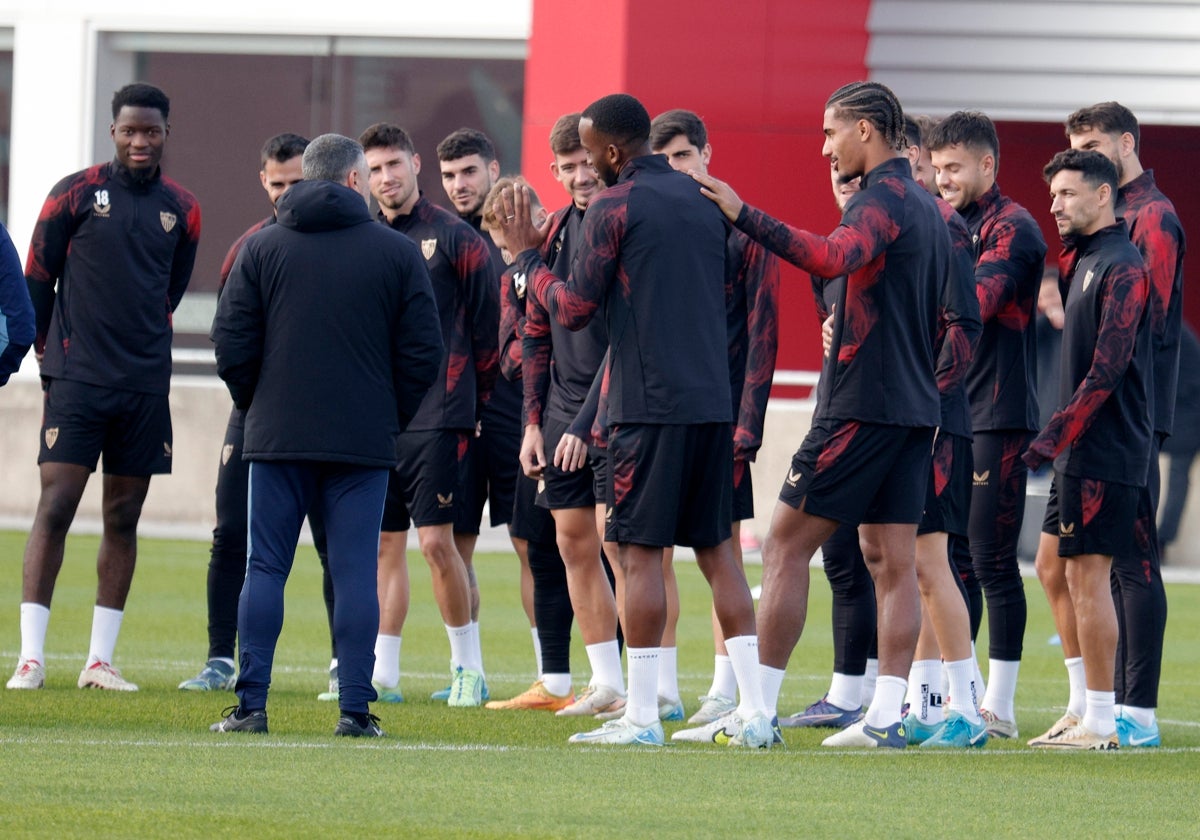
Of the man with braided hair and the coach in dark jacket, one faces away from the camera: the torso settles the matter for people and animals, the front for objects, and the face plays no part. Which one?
the coach in dark jacket

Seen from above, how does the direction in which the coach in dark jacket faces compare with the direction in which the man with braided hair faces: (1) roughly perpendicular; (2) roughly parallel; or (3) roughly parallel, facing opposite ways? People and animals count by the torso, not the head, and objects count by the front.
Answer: roughly perpendicular

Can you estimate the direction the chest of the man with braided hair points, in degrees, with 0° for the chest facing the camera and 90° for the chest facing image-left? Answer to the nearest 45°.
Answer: approximately 90°

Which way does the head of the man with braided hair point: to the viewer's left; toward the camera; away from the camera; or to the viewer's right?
to the viewer's left

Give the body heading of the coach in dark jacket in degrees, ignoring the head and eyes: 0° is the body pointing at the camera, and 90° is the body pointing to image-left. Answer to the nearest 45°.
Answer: approximately 180°

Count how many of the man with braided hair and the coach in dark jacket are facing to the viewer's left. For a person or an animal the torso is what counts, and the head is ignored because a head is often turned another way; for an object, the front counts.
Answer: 1

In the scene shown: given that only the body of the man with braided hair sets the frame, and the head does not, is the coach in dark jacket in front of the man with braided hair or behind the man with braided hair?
in front

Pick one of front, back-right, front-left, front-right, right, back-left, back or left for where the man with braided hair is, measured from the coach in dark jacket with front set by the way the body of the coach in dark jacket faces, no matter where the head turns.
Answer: right
